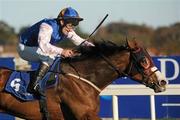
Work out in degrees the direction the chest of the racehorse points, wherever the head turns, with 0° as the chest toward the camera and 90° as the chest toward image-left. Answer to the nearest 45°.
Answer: approximately 270°

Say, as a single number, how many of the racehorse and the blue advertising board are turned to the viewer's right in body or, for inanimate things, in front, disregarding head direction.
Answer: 1

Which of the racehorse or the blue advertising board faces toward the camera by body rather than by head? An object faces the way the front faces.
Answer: the blue advertising board

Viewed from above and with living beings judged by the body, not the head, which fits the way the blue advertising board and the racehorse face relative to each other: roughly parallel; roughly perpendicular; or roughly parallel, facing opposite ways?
roughly perpendicular

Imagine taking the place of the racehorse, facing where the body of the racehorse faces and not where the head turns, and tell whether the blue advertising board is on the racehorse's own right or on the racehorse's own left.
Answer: on the racehorse's own left

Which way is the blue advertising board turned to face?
toward the camera
